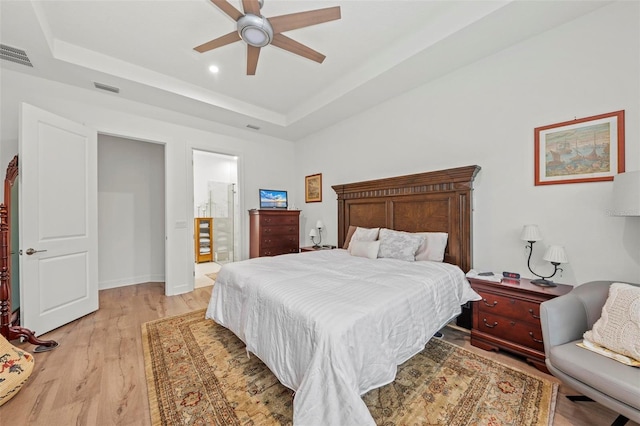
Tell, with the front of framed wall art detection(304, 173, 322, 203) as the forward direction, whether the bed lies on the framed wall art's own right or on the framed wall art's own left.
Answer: on the framed wall art's own left

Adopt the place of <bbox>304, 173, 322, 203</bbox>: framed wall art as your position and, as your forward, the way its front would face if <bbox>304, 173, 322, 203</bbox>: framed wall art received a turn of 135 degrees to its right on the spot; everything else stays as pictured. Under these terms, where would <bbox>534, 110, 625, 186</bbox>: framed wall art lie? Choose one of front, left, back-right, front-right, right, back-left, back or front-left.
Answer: back-right

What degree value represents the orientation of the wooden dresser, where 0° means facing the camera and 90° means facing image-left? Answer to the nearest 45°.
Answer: approximately 315°

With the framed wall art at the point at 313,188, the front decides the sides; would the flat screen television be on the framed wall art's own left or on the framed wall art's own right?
on the framed wall art's own right

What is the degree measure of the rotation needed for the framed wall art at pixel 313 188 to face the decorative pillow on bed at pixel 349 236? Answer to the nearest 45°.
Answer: approximately 90° to its left

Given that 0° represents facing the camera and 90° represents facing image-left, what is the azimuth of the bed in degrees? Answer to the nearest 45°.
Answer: approximately 45°

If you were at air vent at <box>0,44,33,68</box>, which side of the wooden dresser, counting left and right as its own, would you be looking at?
right

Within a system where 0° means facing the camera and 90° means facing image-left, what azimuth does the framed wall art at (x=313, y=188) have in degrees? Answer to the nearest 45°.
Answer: approximately 45°
